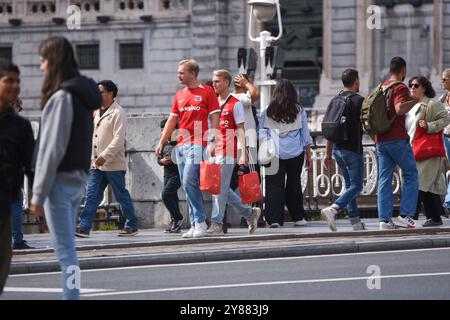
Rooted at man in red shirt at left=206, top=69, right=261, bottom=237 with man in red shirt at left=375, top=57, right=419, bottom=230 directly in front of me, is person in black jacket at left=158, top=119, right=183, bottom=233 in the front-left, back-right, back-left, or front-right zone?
back-left

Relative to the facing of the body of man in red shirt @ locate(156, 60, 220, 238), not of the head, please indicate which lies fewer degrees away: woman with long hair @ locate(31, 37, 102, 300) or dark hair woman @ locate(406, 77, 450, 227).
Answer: the woman with long hair

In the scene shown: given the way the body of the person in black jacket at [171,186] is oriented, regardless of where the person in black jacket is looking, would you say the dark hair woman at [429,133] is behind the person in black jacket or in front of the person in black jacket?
behind

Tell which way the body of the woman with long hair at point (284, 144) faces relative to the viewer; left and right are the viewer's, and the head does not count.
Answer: facing away from the viewer

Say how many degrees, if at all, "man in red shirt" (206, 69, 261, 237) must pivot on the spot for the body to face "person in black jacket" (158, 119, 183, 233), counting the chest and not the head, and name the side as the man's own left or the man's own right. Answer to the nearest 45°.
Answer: approximately 90° to the man's own right
